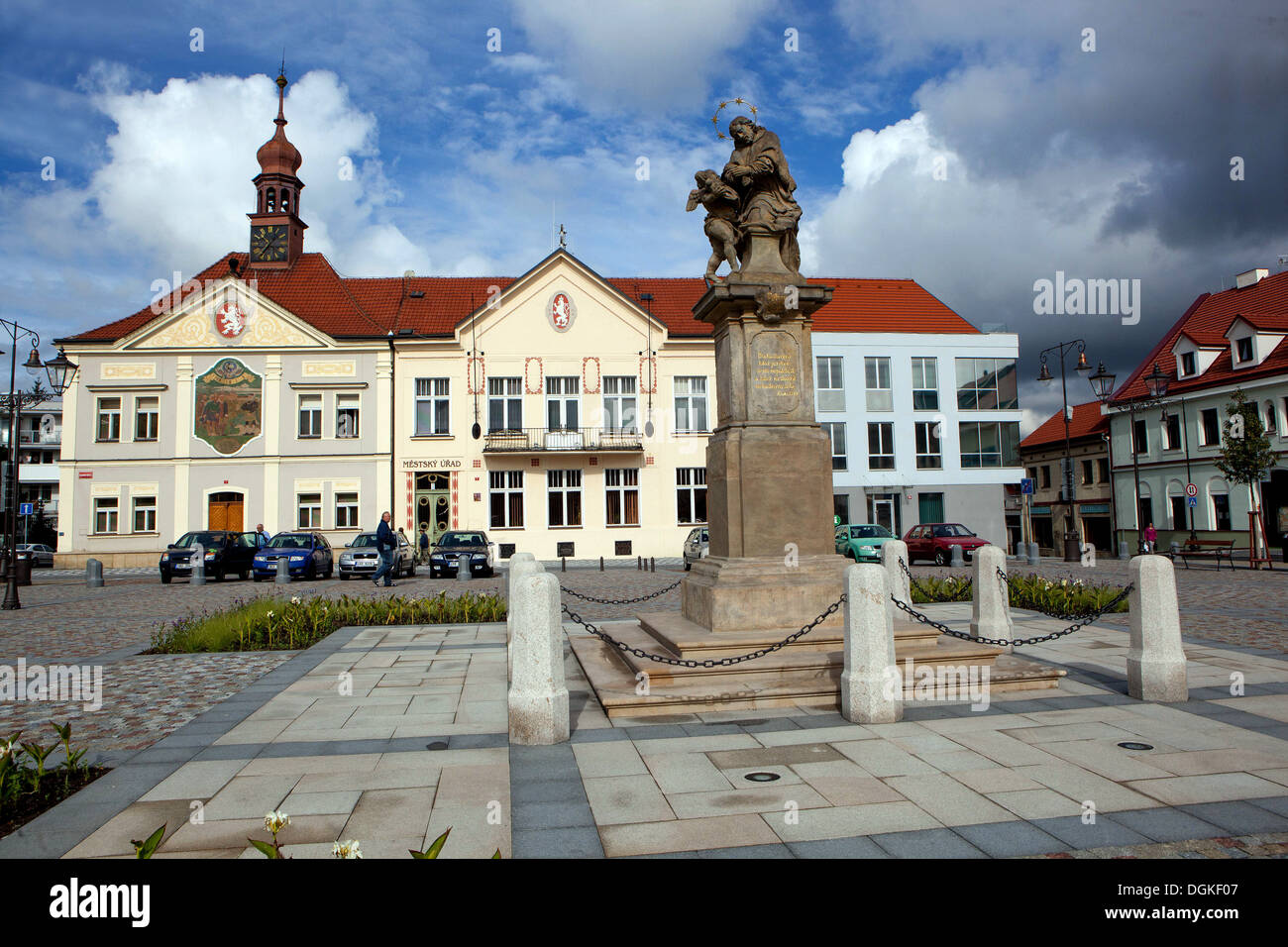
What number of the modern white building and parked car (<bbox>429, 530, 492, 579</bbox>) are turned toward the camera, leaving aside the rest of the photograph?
2

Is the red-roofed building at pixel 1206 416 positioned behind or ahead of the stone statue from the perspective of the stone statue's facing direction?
behind

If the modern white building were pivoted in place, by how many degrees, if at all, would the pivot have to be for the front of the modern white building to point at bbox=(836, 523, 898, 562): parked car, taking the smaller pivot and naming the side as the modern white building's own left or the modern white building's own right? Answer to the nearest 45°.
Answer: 0° — it already faces it

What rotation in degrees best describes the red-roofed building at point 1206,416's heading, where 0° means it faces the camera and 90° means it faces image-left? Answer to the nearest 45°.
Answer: approximately 45°

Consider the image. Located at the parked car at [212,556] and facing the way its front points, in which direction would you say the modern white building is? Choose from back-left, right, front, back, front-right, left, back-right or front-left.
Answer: back-left

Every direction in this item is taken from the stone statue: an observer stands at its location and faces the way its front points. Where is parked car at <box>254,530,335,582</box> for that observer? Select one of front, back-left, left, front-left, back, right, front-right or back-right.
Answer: right

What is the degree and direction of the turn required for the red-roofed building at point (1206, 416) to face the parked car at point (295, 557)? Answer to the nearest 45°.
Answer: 0° — it already faces it

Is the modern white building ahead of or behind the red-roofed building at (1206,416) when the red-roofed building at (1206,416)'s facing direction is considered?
ahead

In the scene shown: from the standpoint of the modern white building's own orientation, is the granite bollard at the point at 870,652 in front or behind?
in front

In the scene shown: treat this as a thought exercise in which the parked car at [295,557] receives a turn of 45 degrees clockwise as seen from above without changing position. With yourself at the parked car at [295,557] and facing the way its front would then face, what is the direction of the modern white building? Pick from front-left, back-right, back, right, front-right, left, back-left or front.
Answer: back

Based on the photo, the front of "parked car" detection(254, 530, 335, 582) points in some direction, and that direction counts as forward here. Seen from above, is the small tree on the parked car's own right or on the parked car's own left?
on the parked car's own left
